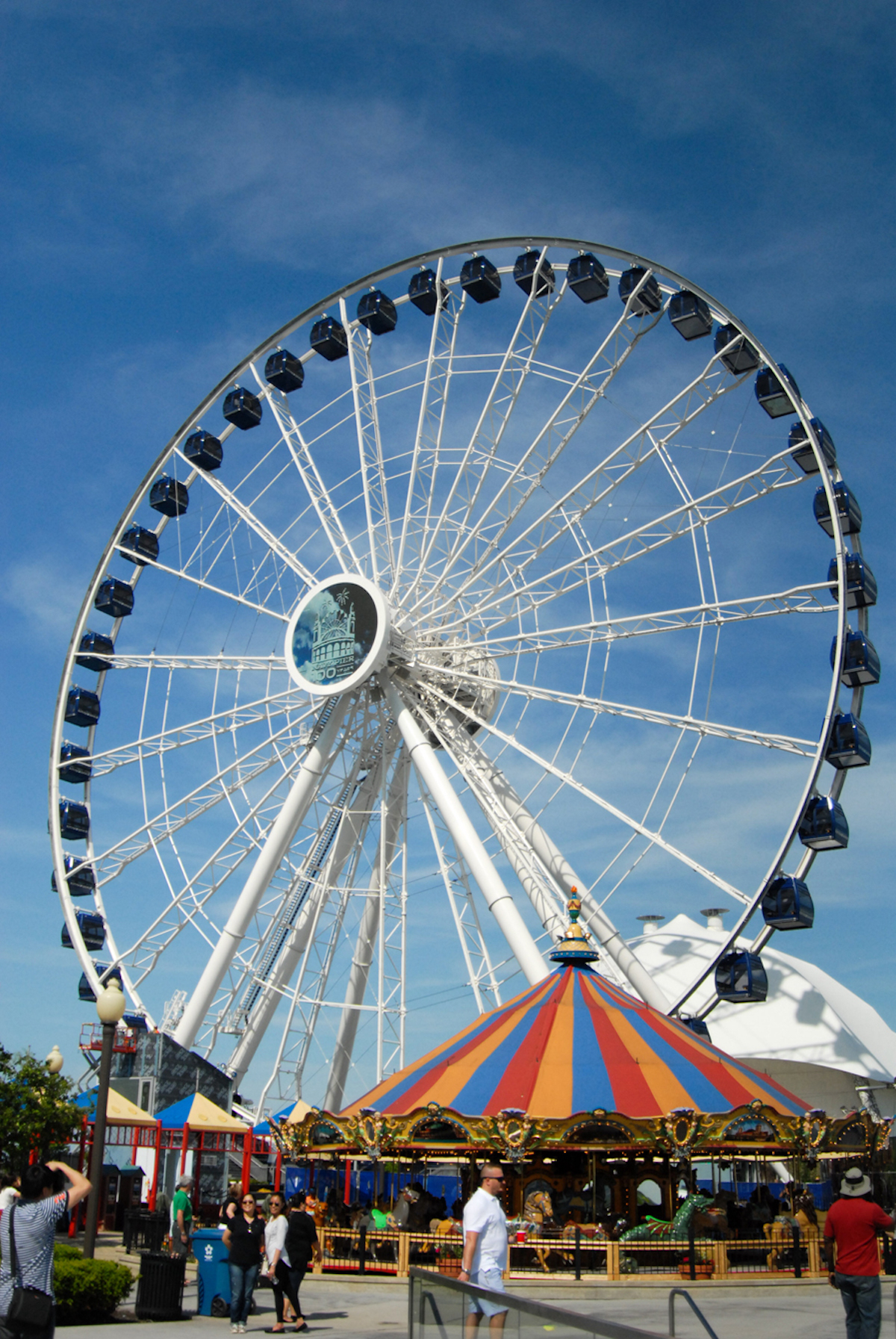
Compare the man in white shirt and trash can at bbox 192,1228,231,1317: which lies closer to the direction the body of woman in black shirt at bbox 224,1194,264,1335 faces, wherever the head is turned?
the man in white shirt

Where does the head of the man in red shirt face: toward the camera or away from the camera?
away from the camera

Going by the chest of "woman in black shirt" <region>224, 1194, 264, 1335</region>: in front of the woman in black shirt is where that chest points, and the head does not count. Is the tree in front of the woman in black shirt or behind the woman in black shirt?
behind

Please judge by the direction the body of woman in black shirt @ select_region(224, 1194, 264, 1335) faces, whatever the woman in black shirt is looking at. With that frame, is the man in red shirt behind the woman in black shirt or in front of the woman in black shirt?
in front

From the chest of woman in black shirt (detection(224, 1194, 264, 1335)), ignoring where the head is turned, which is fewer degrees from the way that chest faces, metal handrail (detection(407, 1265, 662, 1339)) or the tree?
the metal handrail

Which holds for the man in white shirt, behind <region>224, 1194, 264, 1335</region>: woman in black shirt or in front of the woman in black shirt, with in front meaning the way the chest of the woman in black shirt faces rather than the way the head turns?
in front

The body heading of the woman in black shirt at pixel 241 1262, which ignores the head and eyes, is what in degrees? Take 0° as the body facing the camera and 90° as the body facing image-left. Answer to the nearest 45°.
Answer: approximately 0°

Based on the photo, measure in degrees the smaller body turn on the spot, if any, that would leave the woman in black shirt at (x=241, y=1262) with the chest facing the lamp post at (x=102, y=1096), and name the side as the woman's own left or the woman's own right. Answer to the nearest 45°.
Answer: approximately 135° to the woman's own right

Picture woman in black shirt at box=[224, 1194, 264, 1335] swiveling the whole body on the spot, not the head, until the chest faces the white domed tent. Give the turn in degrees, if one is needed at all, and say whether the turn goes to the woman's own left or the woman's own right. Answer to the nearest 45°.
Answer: approximately 135° to the woman's own left
